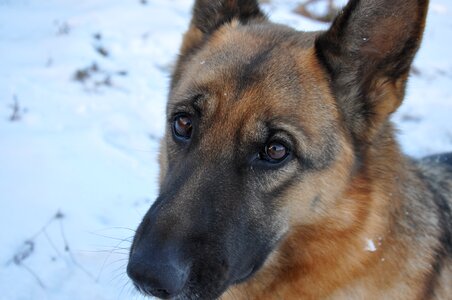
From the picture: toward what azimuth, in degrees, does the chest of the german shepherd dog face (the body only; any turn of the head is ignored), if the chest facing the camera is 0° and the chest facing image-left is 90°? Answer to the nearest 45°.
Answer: approximately 45°
